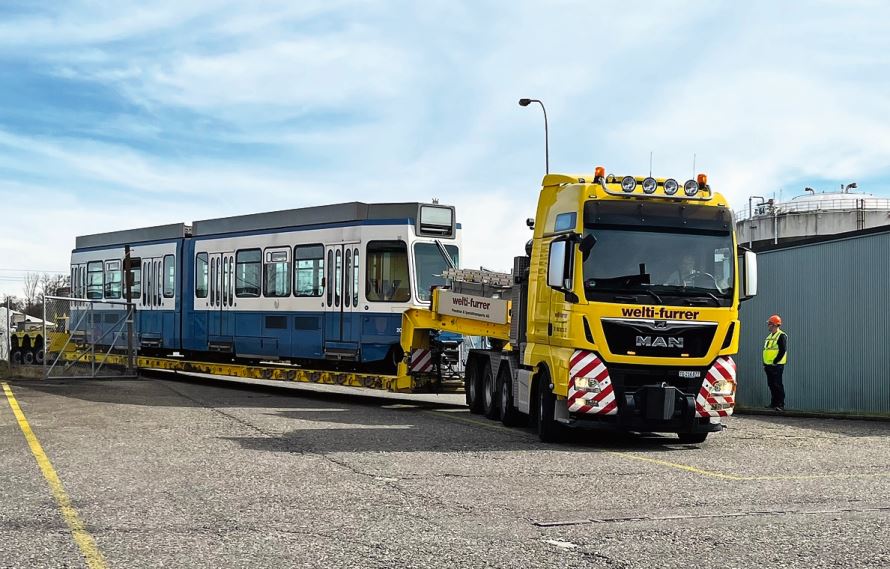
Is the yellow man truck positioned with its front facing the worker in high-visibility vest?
no

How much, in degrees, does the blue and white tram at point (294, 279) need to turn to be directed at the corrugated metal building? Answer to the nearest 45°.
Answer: approximately 45° to its left

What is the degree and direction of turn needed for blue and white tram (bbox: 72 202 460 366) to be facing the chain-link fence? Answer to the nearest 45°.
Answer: approximately 180°

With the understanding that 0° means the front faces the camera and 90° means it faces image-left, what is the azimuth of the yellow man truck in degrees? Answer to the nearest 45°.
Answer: approximately 315°

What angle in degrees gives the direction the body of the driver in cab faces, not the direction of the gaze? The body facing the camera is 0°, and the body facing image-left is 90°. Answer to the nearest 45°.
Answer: approximately 315°

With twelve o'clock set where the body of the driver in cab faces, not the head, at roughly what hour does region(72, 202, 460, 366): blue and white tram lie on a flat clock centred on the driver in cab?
The blue and white tram is roughly at 6 o'clock from the driver in cab.

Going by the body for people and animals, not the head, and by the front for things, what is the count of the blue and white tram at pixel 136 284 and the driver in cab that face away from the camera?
0

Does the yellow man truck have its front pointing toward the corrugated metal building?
no

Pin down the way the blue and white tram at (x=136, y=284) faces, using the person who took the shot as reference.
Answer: facing the viewer and to the right of the viewer

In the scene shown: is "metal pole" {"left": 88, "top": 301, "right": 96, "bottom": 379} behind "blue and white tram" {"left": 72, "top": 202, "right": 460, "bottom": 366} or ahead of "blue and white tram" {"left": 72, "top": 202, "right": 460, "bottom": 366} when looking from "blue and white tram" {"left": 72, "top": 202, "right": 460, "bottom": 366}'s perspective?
behind

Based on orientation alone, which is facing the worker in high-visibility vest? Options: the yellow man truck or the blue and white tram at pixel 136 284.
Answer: the blue and white tram

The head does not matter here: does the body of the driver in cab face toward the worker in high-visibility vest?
no

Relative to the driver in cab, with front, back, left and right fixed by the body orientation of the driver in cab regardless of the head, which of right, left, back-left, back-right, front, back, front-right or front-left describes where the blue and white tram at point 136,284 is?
back

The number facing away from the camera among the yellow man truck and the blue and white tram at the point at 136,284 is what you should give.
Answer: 0

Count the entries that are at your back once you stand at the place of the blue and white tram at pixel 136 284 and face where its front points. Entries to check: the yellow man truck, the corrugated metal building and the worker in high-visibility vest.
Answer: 0
